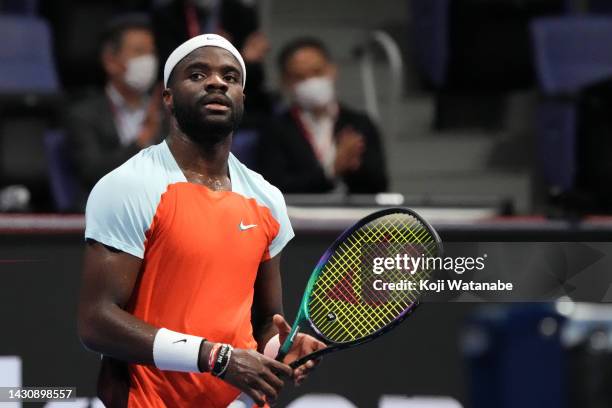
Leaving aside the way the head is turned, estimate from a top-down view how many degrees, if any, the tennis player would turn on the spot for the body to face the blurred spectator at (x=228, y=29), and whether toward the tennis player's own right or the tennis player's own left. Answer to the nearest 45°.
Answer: approximately 135° to the tennis player's own left

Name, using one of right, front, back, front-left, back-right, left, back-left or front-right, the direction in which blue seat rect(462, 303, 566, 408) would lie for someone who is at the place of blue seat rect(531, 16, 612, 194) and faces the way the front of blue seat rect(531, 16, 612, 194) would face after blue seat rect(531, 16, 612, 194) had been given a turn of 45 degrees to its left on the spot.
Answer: front-right

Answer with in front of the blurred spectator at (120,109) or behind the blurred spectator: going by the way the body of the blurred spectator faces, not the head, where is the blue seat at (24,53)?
behind

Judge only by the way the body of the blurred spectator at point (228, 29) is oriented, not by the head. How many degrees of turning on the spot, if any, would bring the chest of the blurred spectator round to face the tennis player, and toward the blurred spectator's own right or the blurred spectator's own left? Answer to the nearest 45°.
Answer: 0° — they already face them

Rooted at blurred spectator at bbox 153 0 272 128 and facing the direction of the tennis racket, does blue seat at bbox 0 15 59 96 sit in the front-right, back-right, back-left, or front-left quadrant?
back-right

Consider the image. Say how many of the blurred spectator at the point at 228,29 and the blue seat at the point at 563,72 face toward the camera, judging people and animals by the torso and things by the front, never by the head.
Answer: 2

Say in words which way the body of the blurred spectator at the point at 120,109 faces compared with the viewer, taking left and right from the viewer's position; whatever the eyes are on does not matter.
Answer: facing the viewer and to the right of the viewer

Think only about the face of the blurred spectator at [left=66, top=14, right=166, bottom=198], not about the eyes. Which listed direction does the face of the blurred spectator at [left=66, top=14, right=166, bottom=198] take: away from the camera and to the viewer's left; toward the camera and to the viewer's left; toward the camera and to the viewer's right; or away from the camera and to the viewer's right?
toward the camera and to the viewer's right

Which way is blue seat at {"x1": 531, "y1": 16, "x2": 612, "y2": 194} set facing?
toward the camera

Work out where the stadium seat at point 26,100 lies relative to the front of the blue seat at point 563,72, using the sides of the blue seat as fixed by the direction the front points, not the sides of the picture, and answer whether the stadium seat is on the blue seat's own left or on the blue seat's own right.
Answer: on the blue seat's own right

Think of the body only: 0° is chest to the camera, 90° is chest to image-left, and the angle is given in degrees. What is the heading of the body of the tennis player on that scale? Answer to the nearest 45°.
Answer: approximately 315°

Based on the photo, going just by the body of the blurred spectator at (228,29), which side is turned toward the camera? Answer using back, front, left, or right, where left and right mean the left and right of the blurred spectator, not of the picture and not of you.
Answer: front

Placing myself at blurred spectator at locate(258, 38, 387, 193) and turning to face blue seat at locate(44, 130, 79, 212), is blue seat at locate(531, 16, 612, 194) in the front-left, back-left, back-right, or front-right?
back-right
